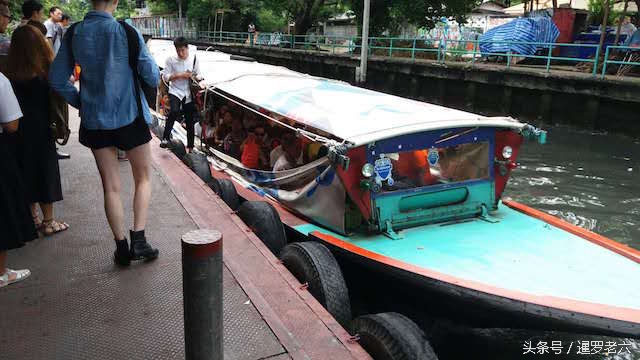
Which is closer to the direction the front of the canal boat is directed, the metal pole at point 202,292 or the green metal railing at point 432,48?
the metal pole

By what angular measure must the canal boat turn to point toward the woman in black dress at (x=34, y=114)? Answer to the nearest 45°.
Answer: approximately 90° to its right

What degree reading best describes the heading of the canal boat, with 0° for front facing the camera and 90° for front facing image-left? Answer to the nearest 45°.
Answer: approximately 315°

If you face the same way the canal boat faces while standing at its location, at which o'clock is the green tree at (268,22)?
The green tree is roughly at 7 o'clock from the canal boat.
